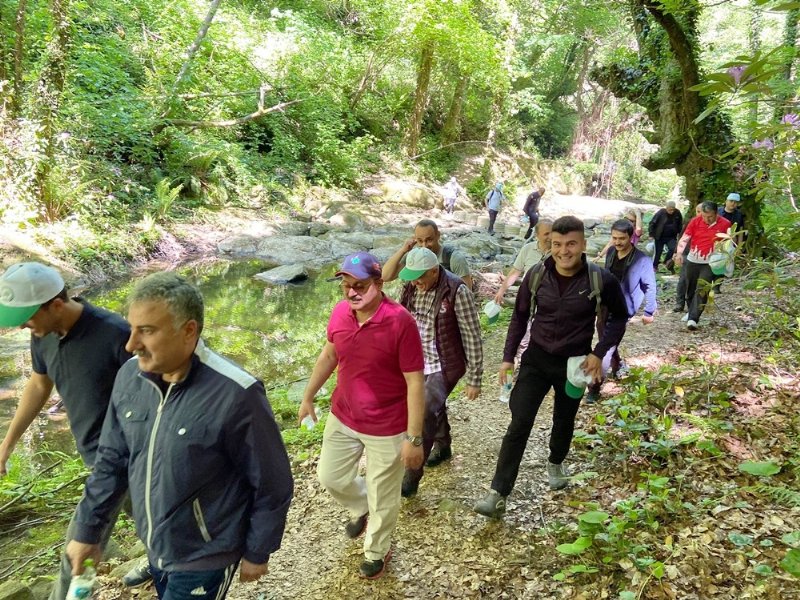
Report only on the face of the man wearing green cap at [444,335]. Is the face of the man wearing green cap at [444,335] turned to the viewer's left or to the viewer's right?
to the viewer's left

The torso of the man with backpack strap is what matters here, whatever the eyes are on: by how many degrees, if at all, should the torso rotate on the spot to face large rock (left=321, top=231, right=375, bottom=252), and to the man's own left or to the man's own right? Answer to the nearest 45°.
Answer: approximately 135° to the man's own right

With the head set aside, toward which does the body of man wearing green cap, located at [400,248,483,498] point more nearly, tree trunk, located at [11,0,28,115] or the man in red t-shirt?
the tree trunk

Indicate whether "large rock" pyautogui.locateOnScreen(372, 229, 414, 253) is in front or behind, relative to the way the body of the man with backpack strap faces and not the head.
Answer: behind

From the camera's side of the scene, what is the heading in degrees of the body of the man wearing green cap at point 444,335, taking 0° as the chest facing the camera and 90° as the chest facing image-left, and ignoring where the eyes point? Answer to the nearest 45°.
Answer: approximately 45°

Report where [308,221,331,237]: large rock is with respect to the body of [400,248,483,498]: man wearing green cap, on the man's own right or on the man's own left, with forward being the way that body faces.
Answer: on the man's own right

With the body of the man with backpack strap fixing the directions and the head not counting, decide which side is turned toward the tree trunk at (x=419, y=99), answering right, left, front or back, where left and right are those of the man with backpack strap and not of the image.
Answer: back
